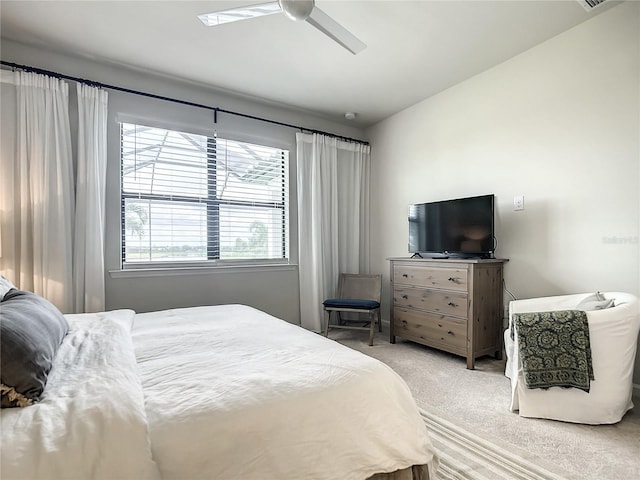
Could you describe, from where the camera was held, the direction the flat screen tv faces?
facing the viewer and to the left of the viewer

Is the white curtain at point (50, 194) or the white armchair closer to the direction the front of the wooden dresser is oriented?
the white curtain

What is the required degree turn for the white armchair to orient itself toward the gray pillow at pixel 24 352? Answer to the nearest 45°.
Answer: approximately 45° to its left

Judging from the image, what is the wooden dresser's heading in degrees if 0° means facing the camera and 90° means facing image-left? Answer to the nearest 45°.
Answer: approximately 45°

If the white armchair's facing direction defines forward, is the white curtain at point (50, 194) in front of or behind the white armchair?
in front

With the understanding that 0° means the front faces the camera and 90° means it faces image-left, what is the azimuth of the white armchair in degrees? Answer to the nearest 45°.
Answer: approximately 90°

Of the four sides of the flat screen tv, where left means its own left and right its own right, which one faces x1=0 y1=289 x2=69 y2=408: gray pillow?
front

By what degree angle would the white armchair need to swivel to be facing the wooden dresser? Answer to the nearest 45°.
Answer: approximately 45° to its right

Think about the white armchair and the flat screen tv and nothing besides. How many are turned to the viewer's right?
0

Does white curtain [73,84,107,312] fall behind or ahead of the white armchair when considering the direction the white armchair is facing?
ahead

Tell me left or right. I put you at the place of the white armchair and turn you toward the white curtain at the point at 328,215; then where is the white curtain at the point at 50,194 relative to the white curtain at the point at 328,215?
left
